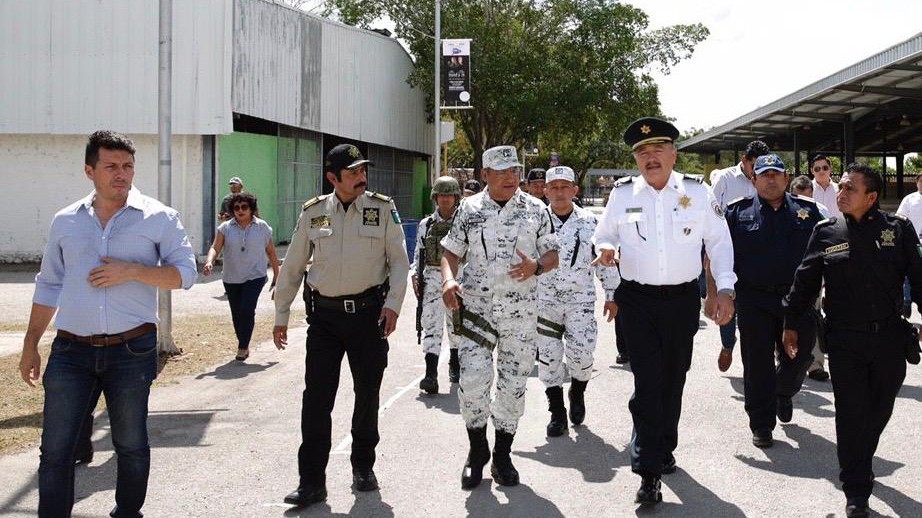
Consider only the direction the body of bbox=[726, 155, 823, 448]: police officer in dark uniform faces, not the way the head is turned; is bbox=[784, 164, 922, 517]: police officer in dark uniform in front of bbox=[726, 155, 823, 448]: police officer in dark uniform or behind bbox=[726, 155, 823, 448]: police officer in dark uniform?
in front

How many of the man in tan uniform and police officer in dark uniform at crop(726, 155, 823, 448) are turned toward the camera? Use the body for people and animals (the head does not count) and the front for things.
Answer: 2

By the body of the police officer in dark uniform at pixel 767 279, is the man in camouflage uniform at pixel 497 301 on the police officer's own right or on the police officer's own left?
on the police officer's own right

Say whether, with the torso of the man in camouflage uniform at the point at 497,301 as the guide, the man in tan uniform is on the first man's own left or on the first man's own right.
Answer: on the first man's own right

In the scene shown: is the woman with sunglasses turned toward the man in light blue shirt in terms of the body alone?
yes

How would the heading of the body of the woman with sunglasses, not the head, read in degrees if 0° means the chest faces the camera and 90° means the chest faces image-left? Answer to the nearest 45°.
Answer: approximately 0°

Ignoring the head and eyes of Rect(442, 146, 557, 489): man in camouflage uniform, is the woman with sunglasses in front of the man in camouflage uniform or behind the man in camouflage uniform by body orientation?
behind
